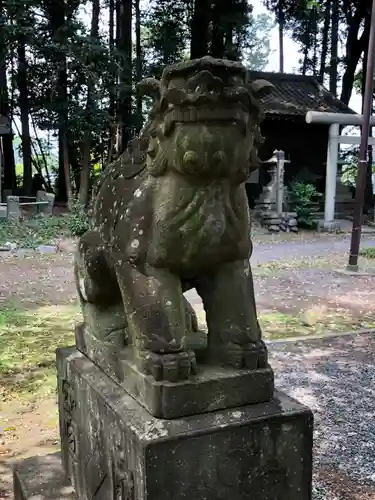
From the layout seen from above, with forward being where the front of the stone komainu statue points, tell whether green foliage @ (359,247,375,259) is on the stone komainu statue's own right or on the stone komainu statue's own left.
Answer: on the stone komainu statue's own left

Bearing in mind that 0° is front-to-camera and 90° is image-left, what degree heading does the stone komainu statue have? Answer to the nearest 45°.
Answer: approximately 315°

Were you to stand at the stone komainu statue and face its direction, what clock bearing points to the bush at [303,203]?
The bush is roughly at 8 o'clock from the stone komainu statue.

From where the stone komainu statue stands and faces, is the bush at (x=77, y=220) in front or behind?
behind

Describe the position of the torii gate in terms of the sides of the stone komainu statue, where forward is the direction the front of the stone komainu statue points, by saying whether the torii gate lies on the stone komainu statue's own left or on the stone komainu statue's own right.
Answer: on the stone komainu statue's own left

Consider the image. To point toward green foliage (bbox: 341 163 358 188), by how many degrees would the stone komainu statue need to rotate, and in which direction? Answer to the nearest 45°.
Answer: approximately 135° to its left

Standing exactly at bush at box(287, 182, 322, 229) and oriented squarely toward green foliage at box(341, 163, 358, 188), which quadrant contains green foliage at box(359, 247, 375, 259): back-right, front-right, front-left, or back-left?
back-right
